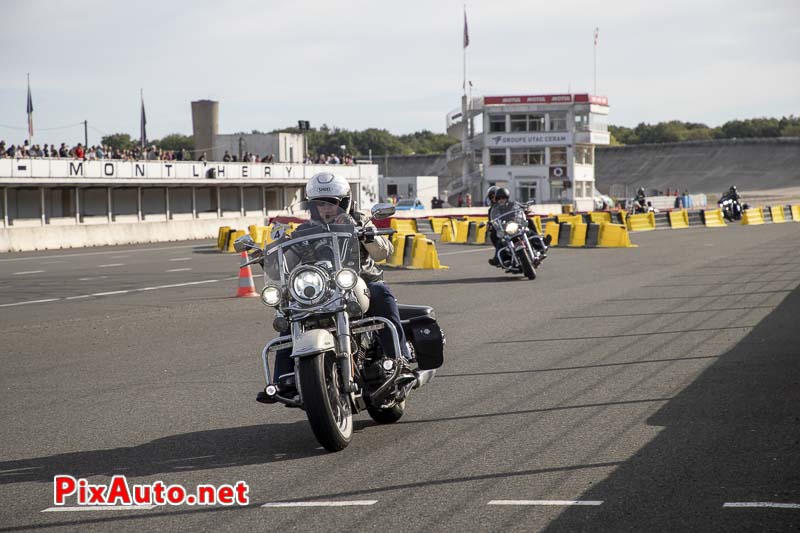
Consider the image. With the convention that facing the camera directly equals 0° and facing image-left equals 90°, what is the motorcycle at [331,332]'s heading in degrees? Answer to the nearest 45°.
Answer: approximately 45°

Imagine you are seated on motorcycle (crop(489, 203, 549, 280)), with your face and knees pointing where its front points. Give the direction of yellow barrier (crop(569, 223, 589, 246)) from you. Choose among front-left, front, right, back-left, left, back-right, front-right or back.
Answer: back

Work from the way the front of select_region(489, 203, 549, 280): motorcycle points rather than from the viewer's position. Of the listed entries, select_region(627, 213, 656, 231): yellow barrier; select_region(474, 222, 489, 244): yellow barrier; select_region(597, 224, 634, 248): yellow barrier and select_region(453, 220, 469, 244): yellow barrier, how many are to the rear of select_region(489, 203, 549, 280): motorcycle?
4

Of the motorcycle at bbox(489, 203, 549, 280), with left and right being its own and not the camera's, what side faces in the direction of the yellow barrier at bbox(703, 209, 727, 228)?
back

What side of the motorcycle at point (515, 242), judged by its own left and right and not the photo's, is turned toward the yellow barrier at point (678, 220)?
back

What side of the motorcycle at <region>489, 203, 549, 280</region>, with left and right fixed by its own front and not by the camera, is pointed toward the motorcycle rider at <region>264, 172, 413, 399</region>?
front

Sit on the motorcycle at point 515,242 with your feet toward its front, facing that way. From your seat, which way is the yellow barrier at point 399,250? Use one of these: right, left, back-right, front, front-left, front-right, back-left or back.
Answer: back-right

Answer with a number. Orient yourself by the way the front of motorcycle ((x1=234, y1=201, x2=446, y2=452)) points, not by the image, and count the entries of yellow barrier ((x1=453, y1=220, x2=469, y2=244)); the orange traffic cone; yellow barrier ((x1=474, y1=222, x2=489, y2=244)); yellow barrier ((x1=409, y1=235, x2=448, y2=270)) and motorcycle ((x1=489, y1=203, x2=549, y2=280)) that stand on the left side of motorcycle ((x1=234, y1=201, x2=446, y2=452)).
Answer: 0

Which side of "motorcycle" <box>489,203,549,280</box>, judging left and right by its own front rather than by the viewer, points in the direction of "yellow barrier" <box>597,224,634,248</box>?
back

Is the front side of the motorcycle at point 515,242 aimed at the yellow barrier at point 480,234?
no

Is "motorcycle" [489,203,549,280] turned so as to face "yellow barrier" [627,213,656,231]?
no

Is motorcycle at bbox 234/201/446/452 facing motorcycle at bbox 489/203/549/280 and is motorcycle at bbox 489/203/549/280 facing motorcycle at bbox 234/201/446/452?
no

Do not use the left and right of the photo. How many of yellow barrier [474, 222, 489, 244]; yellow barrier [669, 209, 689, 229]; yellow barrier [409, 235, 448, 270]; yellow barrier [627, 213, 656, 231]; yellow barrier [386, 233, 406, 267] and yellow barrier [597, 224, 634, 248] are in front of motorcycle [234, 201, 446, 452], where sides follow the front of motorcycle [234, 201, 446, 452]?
0

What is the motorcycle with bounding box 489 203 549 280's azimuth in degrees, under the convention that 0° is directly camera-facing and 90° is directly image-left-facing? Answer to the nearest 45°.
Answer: approximately 0°

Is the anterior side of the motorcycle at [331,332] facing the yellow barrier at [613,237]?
no

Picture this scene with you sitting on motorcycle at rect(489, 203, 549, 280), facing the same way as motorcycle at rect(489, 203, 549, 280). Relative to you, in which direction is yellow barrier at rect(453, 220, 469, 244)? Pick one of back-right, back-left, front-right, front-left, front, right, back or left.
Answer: back

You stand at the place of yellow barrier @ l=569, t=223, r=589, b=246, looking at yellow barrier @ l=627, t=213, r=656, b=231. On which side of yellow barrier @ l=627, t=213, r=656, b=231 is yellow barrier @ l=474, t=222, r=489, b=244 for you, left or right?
left

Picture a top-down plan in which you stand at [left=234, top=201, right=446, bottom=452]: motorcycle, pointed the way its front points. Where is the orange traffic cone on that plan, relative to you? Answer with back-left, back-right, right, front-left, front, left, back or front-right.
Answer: back-right

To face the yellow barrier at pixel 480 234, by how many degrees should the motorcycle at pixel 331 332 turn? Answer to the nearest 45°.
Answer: approximately 135° to its right

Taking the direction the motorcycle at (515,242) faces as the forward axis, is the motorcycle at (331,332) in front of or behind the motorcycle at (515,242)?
in front

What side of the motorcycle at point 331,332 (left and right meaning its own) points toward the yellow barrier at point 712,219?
back

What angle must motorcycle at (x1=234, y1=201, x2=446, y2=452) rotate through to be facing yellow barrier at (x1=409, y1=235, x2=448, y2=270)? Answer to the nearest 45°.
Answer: approximately 135° to its right

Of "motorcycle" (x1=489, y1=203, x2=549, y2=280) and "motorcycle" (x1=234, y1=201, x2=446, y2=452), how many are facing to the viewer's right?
0

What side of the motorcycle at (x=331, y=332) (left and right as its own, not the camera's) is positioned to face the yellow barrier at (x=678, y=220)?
back
